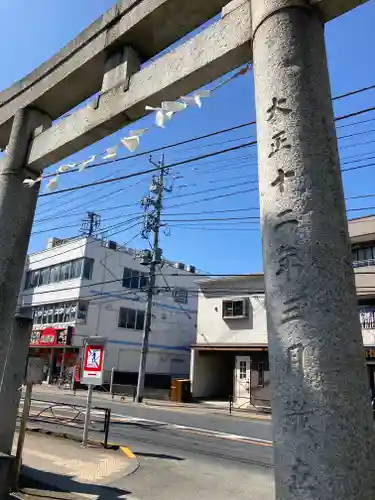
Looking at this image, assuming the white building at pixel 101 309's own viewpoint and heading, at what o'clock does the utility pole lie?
The utility pole is roughly at 10 o'clock from the white building.

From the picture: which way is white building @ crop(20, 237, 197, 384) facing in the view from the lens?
facing the viewer and to the left of the viewer

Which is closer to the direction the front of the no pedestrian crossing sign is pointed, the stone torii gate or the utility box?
the stone torii gate

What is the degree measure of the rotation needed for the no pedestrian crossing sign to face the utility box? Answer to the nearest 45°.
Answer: approximately 180°

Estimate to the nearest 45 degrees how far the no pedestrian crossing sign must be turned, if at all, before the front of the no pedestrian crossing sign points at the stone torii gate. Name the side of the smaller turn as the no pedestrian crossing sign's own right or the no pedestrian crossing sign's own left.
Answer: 0° — it already faces it

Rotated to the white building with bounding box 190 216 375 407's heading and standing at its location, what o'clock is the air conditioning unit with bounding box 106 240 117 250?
The air conditioning unit is roughly at 4 o'clock from the white building.

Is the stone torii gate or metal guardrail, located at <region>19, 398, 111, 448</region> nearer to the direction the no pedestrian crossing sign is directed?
the stone torii gate

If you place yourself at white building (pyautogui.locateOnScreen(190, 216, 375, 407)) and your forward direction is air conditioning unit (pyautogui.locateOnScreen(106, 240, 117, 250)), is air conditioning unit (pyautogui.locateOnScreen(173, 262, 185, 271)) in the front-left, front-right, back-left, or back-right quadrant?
front-right

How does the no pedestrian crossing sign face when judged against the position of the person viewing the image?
facing the viewer

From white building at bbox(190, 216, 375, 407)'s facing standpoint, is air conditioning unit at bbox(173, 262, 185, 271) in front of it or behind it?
behind

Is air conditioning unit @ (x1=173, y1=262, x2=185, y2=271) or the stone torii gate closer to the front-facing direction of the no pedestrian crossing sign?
the stone torii gate

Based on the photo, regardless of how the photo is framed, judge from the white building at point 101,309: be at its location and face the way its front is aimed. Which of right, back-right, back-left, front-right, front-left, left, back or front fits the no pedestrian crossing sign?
front-left

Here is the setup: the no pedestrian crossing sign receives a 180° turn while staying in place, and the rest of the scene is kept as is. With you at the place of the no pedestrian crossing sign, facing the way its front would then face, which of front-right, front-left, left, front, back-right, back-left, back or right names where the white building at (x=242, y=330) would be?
front-right

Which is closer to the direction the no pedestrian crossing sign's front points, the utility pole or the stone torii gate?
the stone torii gate

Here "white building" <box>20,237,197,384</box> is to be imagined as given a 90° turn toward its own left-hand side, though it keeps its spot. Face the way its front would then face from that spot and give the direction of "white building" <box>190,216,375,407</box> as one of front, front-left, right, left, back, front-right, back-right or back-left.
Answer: front
